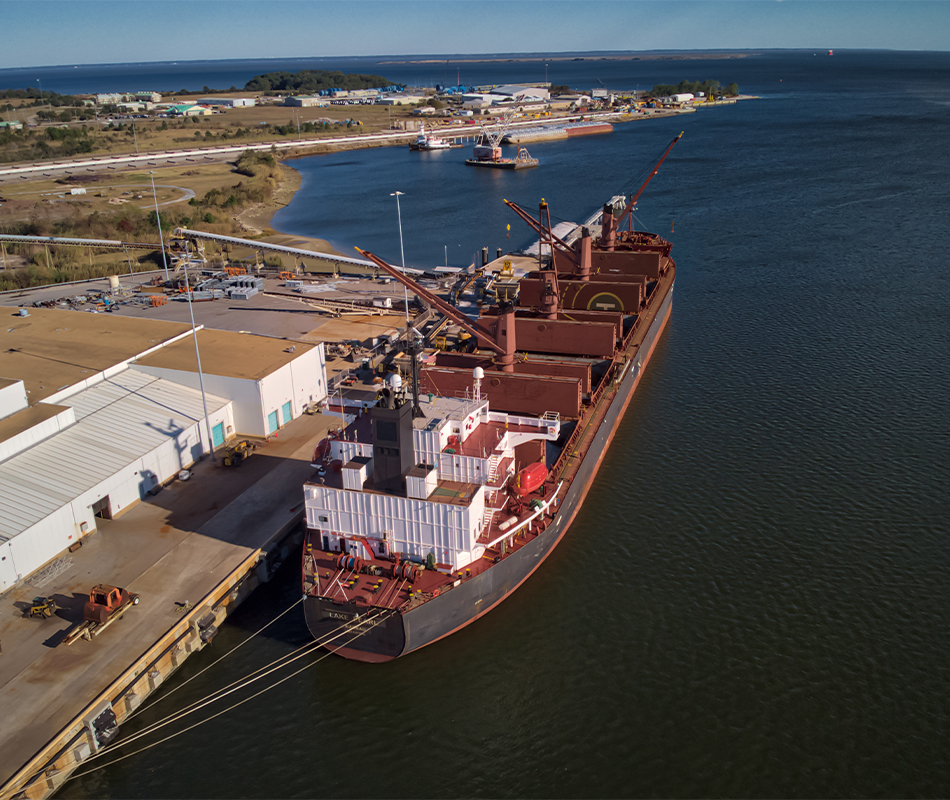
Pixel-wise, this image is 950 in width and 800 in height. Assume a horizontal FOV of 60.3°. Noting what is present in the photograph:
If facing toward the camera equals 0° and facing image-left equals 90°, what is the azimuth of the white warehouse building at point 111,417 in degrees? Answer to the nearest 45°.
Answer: approximately 315°

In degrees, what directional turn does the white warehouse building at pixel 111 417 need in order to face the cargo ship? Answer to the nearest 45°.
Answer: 0° — it already faces it
